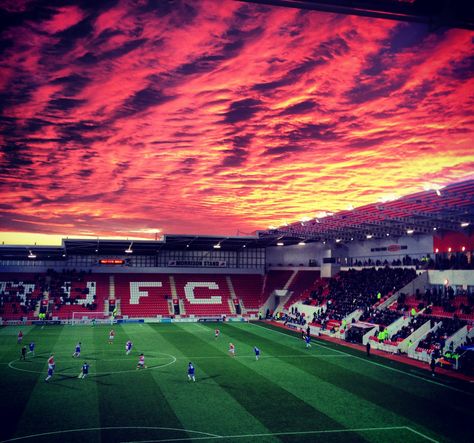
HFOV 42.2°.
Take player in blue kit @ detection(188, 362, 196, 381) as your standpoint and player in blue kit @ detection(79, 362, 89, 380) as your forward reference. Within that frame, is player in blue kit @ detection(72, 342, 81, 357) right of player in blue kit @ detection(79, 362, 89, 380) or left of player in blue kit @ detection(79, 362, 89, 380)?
right

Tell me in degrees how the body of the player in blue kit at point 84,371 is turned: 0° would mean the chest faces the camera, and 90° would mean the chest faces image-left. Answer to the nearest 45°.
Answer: approximately 225°

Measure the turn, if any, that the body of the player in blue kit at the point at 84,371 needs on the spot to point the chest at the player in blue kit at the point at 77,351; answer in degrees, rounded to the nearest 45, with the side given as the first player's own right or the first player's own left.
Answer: approximately 45° to the first player's own left

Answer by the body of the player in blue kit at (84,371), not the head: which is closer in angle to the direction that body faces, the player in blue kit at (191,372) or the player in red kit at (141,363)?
the player in red kit

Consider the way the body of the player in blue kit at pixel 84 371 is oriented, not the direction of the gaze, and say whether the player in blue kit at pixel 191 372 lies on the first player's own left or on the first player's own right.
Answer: on the first player's own right
